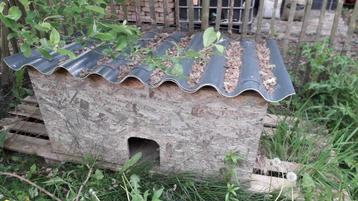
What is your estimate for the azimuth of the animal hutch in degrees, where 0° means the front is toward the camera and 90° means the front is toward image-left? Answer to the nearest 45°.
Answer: approximately 0°

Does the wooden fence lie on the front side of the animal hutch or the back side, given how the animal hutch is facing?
on the back side
